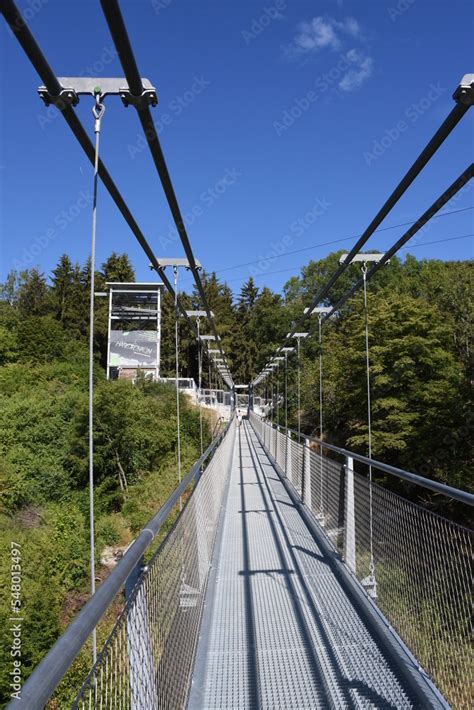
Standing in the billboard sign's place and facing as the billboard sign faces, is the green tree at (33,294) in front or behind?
behind

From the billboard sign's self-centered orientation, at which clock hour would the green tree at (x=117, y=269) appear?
The green tree is roughly at 6 o'clock from the billboard sign.

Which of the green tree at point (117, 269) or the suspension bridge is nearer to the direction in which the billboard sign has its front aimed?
the suspension bridge

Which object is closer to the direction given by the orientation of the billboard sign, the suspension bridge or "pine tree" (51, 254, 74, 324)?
the suspension bridge

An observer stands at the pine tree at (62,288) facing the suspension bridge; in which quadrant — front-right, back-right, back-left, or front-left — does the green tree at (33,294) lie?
back-right

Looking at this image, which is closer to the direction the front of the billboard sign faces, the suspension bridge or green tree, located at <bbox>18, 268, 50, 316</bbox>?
the suspension bridge

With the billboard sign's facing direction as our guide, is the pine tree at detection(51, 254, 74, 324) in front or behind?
behind

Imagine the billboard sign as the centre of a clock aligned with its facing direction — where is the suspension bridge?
The suspension bridge is roughly at 12 o'clock from the billboard sign.

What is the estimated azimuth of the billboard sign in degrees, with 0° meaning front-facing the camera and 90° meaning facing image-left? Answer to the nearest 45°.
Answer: approximately 0°
